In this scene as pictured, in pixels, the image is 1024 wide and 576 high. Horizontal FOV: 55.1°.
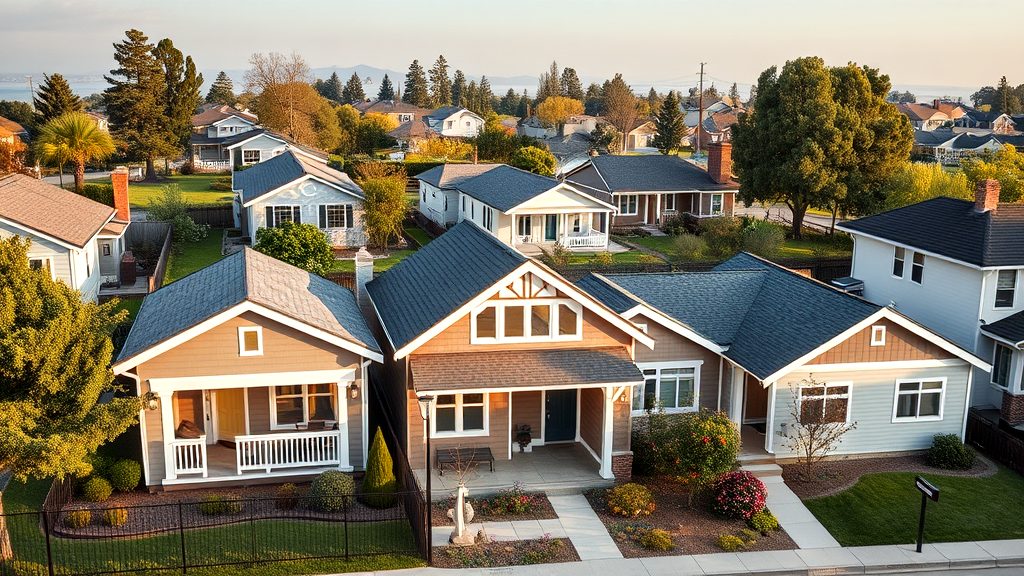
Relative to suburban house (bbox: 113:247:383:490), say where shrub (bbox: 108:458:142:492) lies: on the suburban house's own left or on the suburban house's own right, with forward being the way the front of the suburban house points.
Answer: on the suburban house's own right

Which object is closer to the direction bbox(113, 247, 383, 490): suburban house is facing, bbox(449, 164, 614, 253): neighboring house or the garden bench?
the garden bench

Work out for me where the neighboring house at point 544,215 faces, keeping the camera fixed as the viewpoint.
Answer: facing the viewer and to the right of the viewer

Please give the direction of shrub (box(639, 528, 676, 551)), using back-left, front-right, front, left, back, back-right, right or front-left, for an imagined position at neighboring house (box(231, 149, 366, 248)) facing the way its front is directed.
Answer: front

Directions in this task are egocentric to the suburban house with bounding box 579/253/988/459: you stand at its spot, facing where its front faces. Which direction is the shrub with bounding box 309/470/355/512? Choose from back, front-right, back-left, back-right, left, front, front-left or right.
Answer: front-right

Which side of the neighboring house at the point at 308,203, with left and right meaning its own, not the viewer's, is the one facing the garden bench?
front

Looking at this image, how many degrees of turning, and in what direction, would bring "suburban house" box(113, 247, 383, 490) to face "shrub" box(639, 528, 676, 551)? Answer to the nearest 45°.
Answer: approximately 45° to its left

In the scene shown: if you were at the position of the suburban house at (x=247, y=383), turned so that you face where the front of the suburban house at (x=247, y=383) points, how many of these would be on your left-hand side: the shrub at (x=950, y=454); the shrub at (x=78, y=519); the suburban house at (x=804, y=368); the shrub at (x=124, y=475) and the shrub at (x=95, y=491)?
2

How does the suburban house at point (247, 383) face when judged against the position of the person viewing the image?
facing the viewer

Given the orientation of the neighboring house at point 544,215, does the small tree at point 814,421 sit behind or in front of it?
in front

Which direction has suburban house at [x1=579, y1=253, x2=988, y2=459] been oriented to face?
toward the camera

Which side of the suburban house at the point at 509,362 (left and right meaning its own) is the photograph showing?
front

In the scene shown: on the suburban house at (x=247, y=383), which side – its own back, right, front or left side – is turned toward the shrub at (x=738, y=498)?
left
